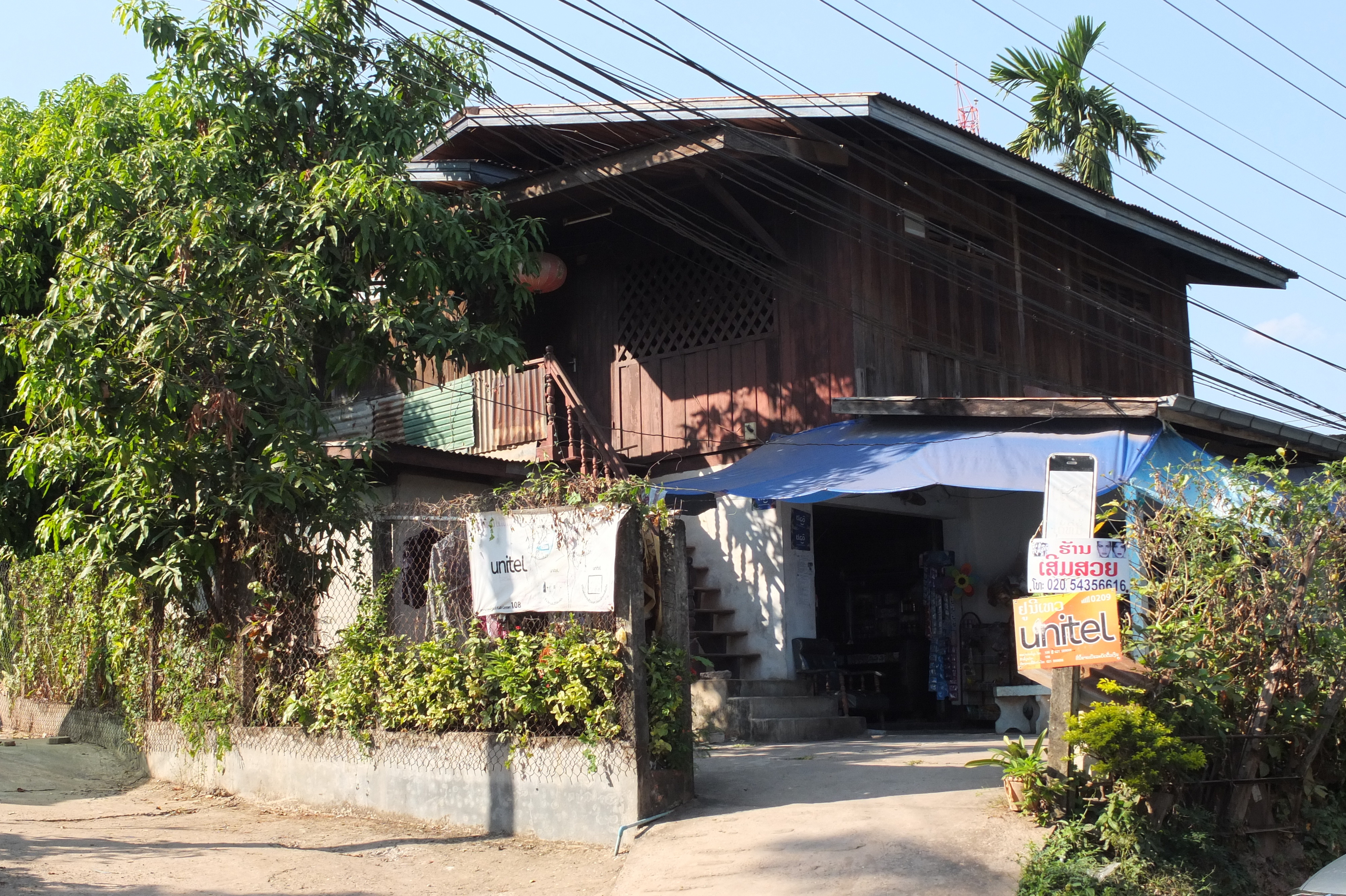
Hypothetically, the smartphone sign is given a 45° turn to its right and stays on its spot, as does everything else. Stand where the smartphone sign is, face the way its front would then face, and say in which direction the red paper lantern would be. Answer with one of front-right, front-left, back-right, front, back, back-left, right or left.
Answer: right

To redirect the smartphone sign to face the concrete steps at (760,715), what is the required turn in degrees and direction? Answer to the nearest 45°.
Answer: approximately 135° to its right

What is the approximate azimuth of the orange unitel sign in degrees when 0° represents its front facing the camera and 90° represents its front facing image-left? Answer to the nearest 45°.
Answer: approximately 0°

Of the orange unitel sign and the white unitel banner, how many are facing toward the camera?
2

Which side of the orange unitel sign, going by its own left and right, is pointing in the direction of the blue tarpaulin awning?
back

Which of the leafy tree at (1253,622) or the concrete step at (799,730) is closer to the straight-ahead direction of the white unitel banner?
the leafy tree

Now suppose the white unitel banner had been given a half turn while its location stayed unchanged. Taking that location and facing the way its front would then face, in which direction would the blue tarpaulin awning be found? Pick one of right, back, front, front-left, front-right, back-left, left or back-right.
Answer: front-right

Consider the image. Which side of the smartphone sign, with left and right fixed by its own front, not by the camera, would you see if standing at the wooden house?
back

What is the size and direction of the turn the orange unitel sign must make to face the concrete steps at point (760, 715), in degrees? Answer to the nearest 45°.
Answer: approximately 135° to its right
